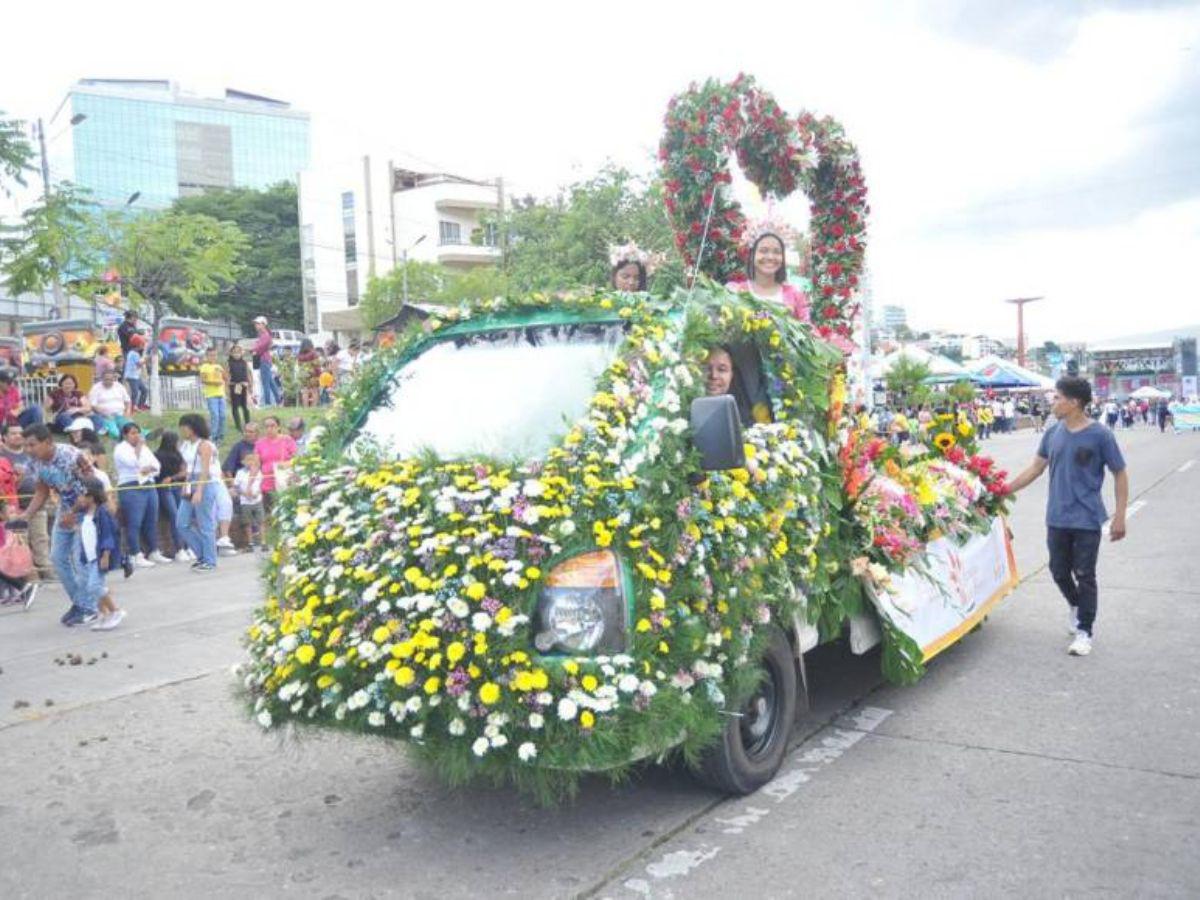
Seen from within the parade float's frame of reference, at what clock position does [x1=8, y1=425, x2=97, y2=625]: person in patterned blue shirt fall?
The person in patterned blue shirt is roughly at 3 o'clock from the parade float.

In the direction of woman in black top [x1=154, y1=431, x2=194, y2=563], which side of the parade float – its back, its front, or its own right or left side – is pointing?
right

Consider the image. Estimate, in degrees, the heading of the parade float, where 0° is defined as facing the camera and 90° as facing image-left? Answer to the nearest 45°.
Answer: approximately 45°

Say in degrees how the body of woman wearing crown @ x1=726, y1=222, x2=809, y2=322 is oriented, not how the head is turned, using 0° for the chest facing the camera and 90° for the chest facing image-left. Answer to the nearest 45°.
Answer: approximately 0°

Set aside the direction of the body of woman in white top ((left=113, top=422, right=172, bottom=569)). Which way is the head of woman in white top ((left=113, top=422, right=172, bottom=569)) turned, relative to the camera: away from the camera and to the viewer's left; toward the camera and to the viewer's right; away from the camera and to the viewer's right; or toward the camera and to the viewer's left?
toward the camera and to the viewer's right

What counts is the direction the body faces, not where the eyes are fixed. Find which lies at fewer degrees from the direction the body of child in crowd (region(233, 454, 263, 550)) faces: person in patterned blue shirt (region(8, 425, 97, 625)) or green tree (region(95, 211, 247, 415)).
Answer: the person in patterned blue shirt

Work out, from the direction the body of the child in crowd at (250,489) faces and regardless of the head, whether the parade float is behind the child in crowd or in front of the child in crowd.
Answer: in front
